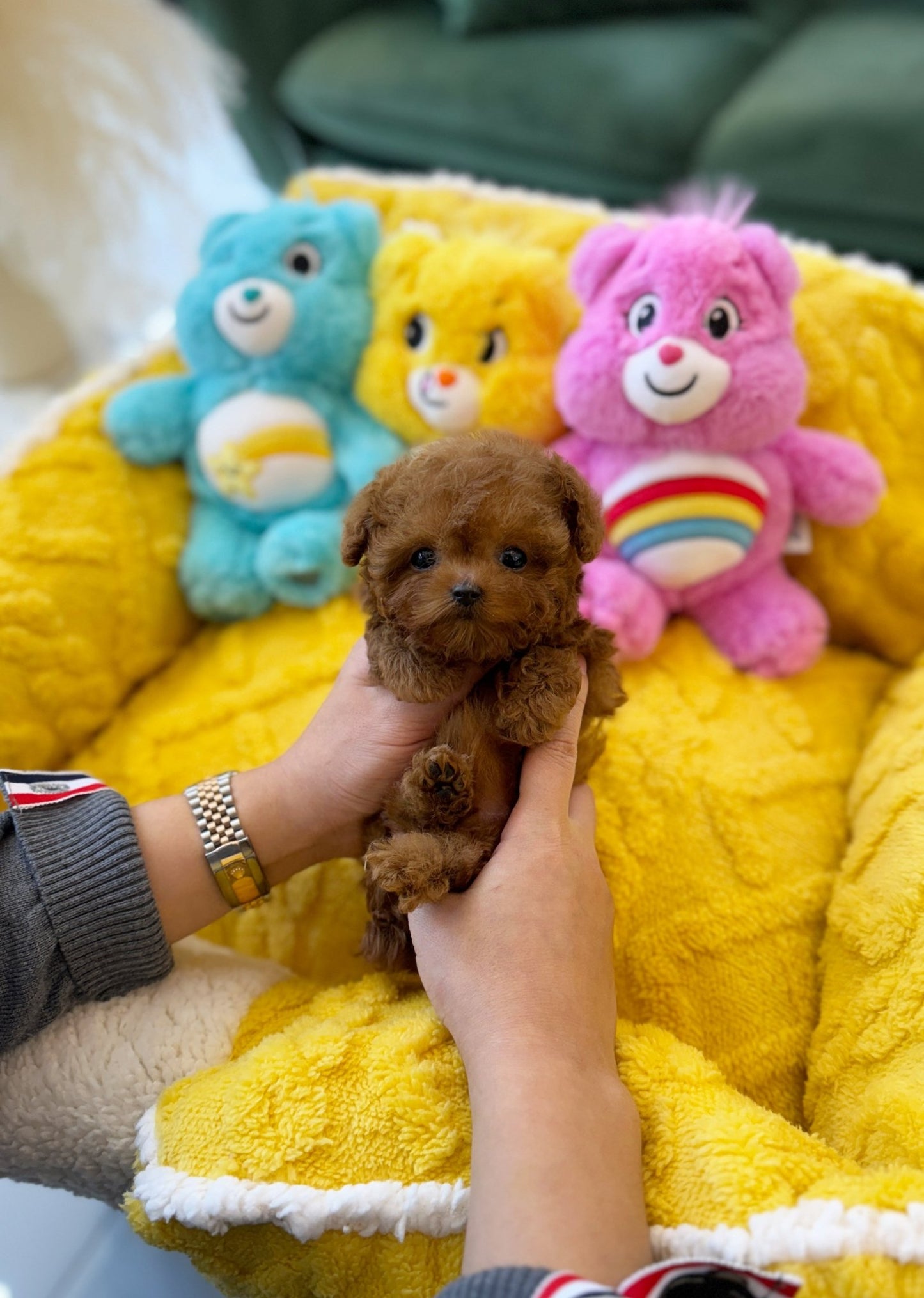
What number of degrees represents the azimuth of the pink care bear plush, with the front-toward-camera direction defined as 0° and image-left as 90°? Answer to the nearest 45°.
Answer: approximately 0°

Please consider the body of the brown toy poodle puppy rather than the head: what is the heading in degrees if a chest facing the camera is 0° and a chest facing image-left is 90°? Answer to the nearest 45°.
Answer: approximately 0°

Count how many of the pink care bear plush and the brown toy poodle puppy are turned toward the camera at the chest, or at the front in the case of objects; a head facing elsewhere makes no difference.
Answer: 2

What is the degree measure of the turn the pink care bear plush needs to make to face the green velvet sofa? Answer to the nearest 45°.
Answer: approximately 180°

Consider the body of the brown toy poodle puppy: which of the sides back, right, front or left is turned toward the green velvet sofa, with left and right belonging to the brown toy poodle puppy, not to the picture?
back
